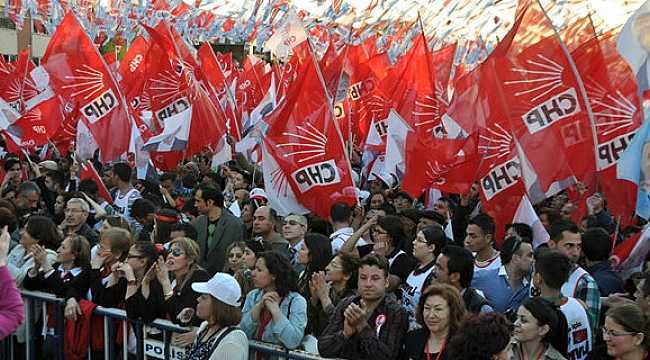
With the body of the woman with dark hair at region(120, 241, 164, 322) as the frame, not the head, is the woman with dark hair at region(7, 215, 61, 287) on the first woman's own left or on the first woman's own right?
on the first woman's own right

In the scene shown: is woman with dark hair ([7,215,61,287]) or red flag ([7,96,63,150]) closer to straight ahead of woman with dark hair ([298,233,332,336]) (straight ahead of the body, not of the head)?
the woman with dark hair

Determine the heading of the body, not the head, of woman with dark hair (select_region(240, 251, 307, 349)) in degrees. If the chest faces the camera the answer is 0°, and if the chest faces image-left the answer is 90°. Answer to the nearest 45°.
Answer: approximately 45°

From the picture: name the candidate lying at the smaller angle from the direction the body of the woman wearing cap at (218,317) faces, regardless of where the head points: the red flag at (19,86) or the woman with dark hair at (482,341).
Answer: the red flag

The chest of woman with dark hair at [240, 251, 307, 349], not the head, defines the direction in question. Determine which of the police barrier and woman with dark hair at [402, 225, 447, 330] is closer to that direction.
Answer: the police barrier
